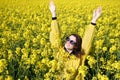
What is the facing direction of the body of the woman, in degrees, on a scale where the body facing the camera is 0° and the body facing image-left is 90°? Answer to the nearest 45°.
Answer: approximately 45°

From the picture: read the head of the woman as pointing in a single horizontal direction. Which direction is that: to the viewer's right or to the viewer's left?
to the viewer's left
